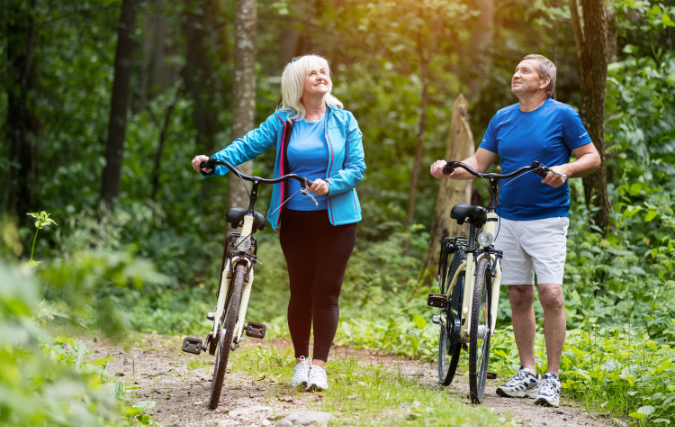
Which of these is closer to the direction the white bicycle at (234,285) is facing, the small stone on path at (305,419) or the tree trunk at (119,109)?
the small stone on path

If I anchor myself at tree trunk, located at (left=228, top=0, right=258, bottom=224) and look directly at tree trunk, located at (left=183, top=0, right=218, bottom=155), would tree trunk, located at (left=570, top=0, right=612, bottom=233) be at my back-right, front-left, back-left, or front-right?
back-right

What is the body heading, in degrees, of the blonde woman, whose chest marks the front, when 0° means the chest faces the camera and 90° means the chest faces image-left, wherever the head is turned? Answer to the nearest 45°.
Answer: approximately 0°

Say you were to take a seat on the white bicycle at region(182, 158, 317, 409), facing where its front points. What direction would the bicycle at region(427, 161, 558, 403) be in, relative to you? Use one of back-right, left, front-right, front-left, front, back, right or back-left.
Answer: left

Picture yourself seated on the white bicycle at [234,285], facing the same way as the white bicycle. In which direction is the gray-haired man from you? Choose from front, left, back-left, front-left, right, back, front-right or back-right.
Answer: left

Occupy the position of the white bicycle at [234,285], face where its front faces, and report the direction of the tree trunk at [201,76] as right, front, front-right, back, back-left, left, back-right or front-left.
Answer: back

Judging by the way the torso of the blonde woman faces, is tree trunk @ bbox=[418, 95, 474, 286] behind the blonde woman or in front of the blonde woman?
behind

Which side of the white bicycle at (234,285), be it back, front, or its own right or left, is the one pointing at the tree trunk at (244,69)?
back

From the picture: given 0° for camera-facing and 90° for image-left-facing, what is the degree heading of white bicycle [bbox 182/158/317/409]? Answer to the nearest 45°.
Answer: approximately 0°

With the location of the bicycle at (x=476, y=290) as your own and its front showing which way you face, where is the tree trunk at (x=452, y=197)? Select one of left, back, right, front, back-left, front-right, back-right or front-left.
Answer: back

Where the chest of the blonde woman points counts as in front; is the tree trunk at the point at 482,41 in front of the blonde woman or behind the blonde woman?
behind

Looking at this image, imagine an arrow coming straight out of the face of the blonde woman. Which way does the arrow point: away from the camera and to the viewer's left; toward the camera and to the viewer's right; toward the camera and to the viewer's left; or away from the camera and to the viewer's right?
toward the camera and to the viewer's right
